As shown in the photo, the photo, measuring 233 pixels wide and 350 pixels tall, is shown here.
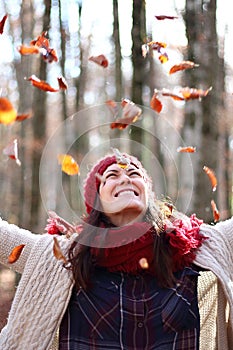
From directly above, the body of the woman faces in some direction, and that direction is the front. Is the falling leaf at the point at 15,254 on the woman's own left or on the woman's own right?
on the woman's own right

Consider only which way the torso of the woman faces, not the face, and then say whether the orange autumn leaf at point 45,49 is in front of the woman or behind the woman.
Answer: behind

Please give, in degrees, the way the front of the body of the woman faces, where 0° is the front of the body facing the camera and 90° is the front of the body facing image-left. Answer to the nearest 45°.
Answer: approximately 0°

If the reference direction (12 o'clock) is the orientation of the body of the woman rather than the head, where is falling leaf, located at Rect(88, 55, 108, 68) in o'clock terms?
The falling leaf is roughly at 6 o'clock from the woman.
